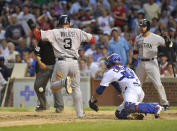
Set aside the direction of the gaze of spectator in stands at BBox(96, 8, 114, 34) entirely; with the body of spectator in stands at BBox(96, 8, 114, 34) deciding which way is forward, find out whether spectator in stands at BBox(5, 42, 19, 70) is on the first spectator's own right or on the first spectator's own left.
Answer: on the first spectator's own right

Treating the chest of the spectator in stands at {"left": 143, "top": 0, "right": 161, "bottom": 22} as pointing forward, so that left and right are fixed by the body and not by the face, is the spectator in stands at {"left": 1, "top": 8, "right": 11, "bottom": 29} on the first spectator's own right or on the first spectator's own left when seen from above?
on the first spectator's own right

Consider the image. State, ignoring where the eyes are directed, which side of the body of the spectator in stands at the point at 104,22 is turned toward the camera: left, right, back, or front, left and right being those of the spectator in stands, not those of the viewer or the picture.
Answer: front

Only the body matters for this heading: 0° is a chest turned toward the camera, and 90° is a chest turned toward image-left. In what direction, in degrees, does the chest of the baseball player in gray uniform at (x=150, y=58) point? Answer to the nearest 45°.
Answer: approximately 45°

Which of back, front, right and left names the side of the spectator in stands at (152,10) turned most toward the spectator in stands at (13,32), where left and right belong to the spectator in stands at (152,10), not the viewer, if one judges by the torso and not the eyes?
right

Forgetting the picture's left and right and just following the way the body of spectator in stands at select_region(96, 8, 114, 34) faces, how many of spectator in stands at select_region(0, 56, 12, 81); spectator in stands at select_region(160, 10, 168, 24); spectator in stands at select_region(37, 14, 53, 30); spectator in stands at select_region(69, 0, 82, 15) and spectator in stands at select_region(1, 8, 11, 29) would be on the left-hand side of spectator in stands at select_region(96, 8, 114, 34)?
1

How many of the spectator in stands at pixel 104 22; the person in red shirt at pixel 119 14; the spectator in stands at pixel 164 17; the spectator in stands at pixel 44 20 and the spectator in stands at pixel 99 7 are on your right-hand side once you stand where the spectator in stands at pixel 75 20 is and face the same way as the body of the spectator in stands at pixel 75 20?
1

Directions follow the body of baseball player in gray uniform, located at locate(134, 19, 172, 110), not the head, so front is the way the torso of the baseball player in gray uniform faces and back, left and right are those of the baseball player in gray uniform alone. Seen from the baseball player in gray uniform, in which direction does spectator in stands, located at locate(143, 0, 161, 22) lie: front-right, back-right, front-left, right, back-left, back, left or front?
back-right

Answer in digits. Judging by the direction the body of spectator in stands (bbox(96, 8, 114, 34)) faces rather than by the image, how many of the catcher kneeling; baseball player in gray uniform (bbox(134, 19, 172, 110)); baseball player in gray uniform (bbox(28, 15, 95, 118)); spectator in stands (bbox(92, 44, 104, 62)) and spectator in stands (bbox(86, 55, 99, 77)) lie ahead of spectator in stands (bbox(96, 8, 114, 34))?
5

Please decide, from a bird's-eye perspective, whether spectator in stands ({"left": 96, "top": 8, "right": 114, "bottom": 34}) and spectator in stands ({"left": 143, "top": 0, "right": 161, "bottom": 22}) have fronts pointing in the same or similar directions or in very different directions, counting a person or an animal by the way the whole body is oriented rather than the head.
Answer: same or similar directions

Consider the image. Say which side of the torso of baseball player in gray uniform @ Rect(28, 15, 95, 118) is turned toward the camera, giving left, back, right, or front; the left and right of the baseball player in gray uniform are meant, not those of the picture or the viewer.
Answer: back

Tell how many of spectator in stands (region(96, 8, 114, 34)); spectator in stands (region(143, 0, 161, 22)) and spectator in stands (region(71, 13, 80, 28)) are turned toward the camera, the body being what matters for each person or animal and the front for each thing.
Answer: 3

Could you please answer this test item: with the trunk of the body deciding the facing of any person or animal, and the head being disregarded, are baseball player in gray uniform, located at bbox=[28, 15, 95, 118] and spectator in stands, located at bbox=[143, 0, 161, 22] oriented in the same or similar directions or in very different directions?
very different directions

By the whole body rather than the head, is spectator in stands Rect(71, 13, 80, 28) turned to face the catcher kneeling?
yes

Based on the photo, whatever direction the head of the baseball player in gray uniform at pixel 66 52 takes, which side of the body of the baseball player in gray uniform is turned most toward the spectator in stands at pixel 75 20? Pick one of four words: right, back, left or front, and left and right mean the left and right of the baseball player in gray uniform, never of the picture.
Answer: front

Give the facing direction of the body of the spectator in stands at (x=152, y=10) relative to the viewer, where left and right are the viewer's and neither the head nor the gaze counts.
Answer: facing the viewer
